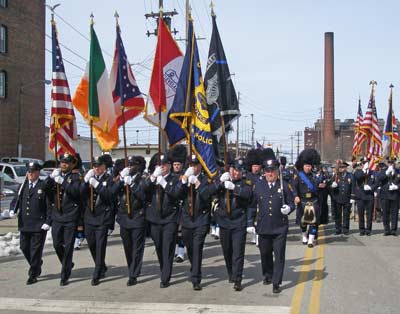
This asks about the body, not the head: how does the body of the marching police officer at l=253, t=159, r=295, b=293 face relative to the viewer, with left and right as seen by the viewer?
facing the viewer

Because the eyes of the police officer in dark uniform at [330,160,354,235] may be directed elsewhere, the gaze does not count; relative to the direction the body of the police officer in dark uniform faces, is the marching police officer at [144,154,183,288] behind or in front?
in front

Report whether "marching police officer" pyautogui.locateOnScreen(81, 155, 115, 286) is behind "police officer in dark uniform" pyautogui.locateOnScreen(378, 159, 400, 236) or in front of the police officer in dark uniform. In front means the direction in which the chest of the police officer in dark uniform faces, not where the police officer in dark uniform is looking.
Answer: in front

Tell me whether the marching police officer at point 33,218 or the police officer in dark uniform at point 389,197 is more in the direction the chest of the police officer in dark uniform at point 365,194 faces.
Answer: the marching police officer

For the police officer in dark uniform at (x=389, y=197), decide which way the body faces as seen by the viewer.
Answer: toward the camera

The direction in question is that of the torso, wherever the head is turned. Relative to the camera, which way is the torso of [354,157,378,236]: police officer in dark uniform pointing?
toward the camera

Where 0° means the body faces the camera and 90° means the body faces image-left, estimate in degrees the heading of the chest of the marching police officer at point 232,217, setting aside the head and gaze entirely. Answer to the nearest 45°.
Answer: approximately 0°

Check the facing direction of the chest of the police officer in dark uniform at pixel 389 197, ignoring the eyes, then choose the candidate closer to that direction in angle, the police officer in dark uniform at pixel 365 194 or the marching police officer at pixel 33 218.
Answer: the marching police officer

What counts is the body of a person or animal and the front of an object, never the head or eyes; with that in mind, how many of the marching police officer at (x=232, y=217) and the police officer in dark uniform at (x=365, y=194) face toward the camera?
2

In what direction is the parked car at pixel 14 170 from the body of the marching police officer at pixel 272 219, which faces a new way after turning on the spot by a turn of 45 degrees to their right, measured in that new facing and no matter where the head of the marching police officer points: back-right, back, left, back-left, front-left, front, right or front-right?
right

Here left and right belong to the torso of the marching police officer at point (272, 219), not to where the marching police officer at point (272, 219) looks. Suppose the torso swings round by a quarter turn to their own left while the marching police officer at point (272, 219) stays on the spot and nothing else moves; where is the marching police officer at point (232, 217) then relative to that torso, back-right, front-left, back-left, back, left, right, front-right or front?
back

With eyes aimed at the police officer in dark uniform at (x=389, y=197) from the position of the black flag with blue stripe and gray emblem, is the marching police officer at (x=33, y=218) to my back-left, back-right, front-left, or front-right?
back-left

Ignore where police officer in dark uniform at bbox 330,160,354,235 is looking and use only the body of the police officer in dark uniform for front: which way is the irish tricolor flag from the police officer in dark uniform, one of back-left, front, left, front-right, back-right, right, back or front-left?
front-right

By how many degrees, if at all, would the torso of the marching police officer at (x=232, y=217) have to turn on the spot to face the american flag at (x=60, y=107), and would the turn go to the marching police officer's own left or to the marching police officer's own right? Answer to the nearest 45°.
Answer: approximately 135° to the marching police officer's own right
